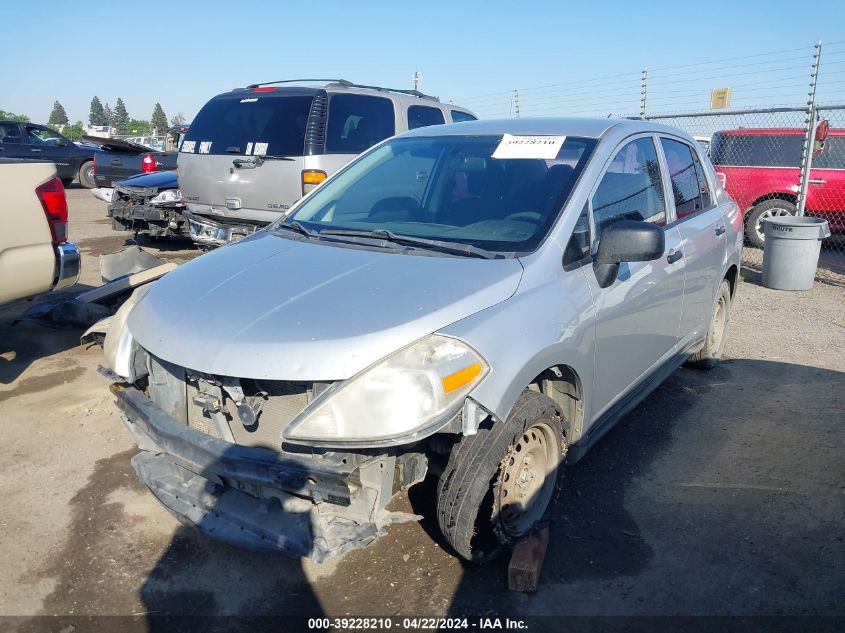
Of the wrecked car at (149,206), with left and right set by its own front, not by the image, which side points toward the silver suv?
left

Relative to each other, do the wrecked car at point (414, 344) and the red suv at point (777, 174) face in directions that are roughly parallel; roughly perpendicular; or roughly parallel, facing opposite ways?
roughly perpendicular

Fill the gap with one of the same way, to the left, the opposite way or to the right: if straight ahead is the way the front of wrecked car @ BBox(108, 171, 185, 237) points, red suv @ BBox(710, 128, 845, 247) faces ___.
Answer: to the left

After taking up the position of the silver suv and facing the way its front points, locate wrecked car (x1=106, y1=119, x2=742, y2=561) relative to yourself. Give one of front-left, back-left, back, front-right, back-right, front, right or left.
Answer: back-right

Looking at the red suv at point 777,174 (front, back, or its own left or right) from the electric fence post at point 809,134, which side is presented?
right

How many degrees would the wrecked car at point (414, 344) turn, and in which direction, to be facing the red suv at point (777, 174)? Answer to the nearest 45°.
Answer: approximately 180°

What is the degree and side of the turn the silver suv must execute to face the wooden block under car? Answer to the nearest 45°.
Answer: approximately 135° to its right

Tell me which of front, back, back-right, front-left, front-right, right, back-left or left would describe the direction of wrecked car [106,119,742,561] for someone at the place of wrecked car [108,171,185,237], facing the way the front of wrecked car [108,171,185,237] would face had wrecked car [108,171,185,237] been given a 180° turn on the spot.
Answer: back-right

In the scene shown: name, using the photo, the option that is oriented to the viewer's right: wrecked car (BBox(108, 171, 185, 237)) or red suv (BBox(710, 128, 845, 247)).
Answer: the red suv

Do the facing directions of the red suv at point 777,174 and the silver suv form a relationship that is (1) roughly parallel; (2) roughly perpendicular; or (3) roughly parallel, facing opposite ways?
roughly perpendicular

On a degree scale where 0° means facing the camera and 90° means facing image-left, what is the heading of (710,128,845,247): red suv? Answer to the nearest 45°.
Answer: approximately 270°

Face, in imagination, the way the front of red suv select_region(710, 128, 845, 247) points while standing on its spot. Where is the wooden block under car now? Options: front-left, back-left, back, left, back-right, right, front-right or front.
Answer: right

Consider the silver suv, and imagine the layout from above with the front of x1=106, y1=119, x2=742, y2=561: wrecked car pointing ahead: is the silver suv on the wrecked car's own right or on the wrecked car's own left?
on the wrecked car's own right

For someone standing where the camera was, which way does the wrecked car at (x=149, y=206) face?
facing the viewer and to the left of the viewer
